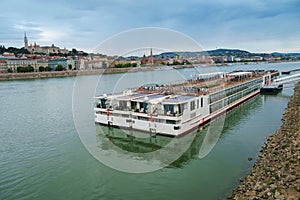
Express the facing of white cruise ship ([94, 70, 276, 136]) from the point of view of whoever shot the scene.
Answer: facing away from the viewer and to the right of the viewer
